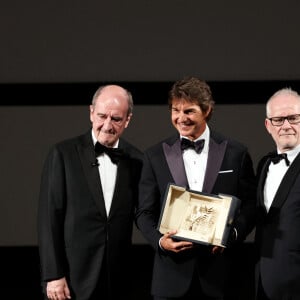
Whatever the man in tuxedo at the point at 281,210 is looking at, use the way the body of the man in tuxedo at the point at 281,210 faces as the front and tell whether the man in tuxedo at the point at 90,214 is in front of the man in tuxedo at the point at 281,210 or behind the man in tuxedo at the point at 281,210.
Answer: in front

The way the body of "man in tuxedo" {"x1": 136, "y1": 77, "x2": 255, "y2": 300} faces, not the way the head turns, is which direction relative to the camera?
toward the camera

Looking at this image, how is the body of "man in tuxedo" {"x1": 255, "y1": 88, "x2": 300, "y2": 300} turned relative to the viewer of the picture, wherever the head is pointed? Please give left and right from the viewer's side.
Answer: facing the viewer and to the left of the viewer

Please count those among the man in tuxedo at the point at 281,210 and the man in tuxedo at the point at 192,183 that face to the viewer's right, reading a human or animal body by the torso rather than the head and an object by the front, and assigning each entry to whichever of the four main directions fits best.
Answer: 0
